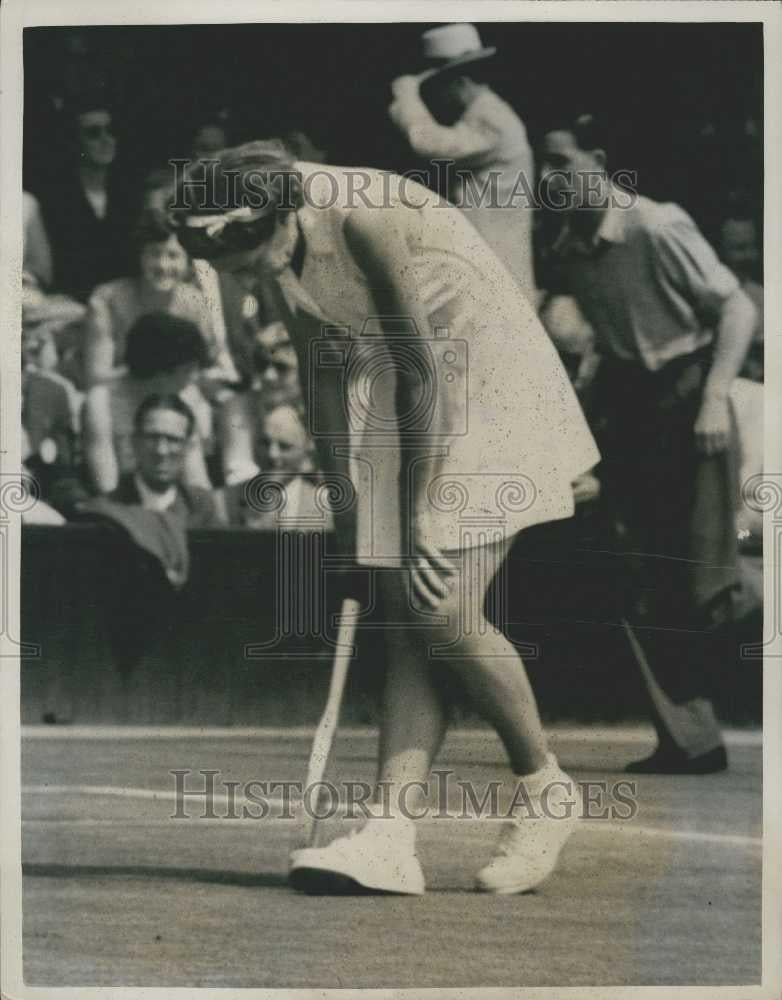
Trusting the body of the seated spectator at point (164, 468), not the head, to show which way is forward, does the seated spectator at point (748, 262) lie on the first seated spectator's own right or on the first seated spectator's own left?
on the first seated spectator's own left

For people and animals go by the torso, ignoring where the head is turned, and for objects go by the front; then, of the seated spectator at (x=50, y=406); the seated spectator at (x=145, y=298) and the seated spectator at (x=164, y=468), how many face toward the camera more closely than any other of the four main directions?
3

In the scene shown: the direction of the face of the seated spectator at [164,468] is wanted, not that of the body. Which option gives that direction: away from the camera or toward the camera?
toward the camera

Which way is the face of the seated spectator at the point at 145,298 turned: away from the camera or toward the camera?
toward the camera

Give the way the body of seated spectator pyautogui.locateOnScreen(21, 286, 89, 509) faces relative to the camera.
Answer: toward the camera

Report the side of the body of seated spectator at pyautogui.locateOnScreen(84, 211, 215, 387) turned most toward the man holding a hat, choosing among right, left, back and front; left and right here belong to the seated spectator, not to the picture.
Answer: left

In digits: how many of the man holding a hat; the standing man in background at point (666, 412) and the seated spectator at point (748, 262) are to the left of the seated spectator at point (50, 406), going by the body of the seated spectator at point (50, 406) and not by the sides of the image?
3

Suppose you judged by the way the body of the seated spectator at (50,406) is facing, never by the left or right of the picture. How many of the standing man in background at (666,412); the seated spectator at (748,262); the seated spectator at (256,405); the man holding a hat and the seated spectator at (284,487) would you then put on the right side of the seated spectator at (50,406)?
0

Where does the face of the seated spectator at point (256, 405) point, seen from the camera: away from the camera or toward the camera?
toward the camera

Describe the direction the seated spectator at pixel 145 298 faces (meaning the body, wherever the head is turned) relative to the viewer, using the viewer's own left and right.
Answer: facing the viewer

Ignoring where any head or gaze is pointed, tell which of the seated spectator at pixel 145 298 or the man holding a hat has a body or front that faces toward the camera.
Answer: the seated spectator

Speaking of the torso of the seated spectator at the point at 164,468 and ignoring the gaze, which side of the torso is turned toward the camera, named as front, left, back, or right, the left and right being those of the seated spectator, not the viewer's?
front

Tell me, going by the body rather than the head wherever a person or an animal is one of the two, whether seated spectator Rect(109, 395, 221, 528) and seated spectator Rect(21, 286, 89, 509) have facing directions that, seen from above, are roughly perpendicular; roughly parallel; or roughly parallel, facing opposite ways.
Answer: roughly parallel
